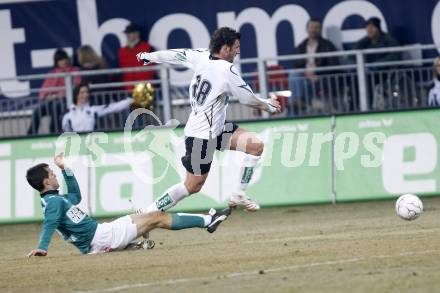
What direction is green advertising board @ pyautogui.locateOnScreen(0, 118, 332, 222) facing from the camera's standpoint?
toward the camera

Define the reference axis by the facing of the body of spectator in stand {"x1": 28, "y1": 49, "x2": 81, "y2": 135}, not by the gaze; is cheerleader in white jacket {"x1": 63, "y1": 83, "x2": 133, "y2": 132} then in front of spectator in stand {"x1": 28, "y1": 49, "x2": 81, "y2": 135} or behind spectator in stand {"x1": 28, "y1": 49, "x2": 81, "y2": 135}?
in front

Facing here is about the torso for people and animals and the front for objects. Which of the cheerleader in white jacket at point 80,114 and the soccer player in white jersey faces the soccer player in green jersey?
the cheerleader in white jacket

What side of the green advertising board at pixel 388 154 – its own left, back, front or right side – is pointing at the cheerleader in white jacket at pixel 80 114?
right

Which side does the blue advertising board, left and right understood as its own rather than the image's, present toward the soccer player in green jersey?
front

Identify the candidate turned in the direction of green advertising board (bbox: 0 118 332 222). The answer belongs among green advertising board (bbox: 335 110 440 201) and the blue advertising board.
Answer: the blue advertising board

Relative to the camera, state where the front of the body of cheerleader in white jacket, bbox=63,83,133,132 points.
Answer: toward the camera

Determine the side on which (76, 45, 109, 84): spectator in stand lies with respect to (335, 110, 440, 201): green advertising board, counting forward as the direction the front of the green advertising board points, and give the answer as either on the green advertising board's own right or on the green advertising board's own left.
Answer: on the green advertising board's own right

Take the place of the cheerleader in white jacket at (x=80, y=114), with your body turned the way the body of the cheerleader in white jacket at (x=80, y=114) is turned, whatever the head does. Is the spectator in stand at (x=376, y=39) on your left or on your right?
on your left

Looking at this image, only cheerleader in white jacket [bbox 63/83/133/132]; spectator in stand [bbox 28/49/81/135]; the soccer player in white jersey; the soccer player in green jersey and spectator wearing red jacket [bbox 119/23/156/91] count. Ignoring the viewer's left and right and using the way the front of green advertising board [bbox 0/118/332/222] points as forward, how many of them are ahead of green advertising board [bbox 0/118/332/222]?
2
